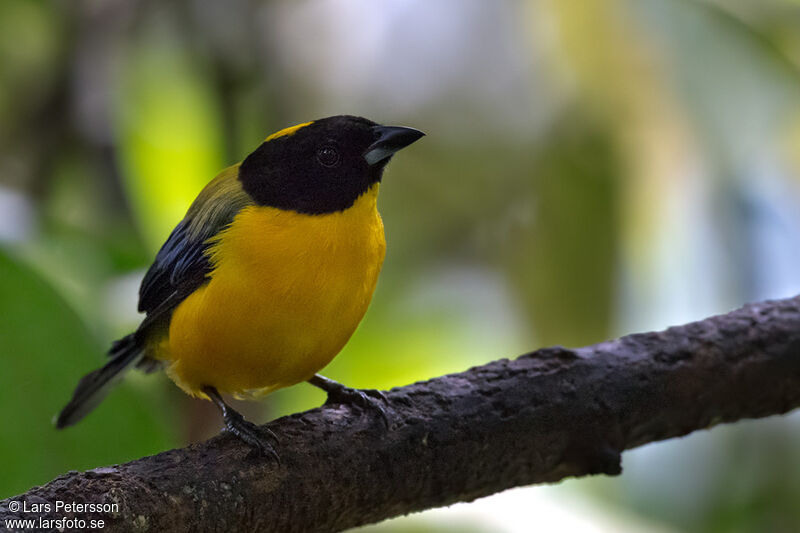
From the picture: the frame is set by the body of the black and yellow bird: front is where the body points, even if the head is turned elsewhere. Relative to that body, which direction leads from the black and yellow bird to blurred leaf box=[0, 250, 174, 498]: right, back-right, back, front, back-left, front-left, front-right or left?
back

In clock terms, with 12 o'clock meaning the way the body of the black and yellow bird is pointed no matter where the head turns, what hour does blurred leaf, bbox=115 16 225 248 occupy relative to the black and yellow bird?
The blurred leaf is roughly at 7 o'clock from the black and yellow bird.

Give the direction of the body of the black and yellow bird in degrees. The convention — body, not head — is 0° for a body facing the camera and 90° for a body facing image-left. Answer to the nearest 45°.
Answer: approximately 315°
